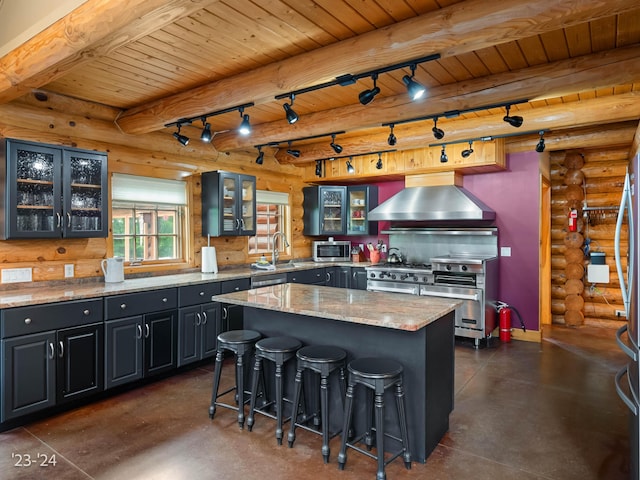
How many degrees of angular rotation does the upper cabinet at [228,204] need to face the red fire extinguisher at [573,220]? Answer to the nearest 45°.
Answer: approximately 45° to its left

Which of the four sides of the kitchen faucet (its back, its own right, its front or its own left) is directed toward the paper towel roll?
right

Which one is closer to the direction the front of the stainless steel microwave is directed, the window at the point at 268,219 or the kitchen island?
the kitchen island

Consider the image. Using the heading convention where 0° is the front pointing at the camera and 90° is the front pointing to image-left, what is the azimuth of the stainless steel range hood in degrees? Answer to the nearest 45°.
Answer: approximately 0°

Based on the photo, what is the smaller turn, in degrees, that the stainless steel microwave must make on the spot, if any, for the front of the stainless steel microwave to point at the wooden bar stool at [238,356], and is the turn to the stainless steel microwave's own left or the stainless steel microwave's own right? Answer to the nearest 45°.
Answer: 0° — it already faces it

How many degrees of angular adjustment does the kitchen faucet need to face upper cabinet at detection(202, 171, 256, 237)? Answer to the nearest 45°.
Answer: approximately 90° to its right

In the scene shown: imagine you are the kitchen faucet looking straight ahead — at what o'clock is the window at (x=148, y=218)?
The window is roughly at 3 o'clock from the kitchen faucet.

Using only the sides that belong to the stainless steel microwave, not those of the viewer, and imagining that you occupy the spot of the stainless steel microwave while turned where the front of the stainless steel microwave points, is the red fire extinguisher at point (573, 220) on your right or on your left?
on your left

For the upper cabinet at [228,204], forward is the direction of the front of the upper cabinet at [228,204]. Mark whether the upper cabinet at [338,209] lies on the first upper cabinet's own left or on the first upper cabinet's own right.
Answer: on the first upper cabinet's own left

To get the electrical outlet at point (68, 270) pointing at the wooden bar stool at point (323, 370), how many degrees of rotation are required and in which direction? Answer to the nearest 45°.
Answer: approximately 45° to its left

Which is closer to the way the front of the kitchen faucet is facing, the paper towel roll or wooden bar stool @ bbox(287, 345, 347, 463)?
the wooden bar stool

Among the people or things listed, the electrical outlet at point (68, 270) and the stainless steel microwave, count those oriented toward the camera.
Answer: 2

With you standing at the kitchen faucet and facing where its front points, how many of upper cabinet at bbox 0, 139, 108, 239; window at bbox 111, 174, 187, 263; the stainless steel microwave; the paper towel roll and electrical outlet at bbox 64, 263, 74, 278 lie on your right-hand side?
4

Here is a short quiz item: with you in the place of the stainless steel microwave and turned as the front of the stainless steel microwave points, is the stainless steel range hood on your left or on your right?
on your left

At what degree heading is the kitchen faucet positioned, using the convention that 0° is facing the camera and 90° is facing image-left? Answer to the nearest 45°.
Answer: approximately 315°
